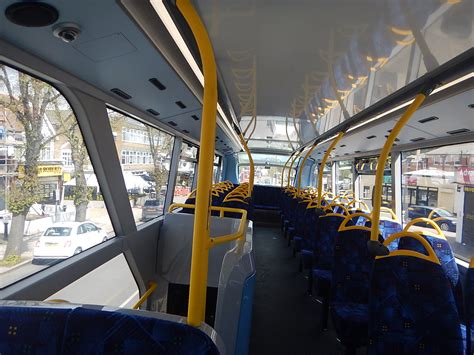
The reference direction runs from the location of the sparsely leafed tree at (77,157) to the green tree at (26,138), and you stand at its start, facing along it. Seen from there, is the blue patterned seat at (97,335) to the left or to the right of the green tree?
left

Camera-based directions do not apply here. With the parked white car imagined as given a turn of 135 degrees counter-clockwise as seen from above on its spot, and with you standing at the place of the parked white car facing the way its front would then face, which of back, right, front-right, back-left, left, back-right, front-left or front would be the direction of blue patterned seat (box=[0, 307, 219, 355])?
left
